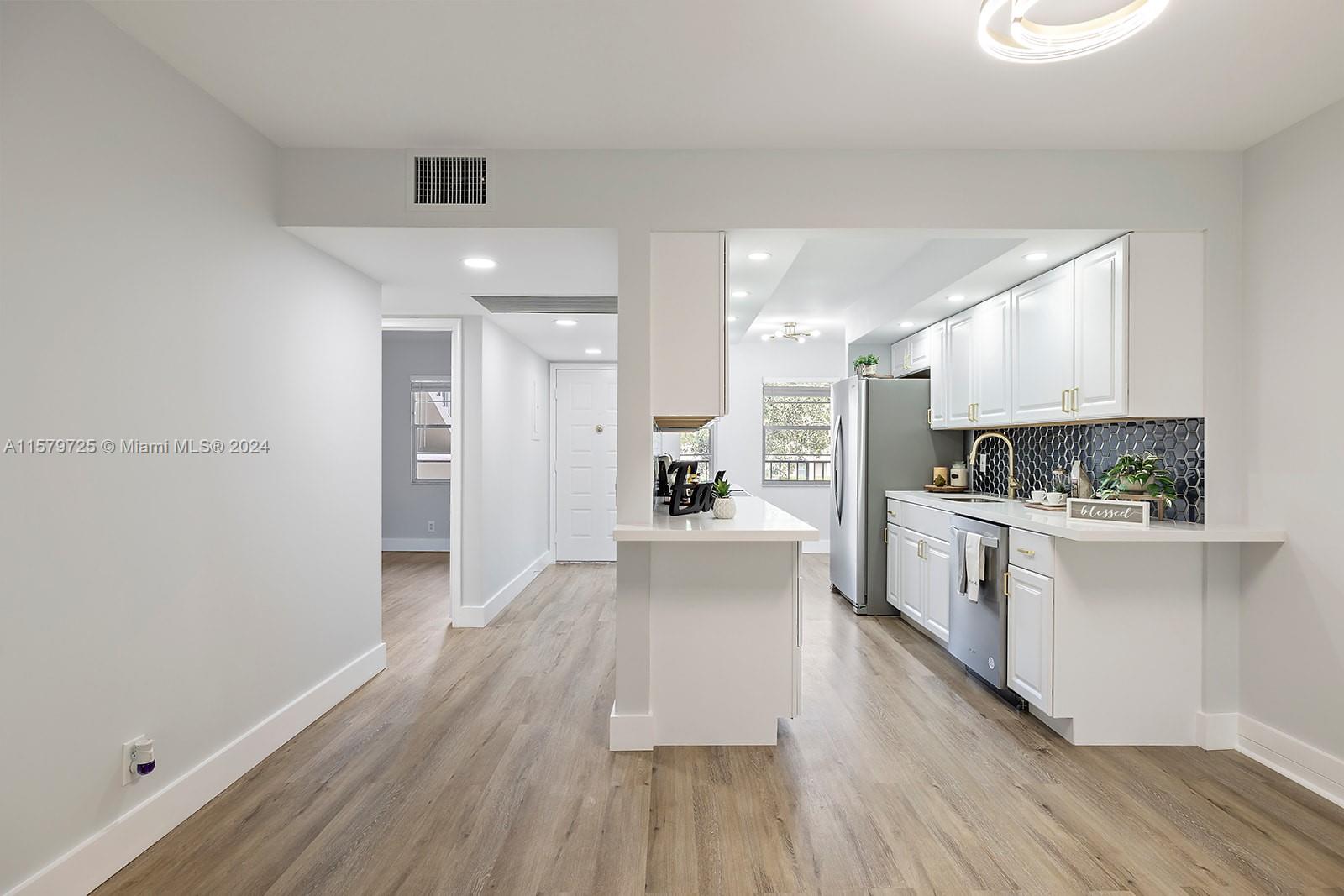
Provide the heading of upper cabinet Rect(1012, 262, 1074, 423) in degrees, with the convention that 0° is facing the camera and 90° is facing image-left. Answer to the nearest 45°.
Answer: approximately 45°

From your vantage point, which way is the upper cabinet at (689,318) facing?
to the viewer's right

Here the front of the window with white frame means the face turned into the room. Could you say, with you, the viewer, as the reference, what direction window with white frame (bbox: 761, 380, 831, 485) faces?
facing the viewer

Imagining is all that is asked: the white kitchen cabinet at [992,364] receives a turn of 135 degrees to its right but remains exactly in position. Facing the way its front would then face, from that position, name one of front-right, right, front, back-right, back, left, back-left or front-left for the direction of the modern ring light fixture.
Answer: back

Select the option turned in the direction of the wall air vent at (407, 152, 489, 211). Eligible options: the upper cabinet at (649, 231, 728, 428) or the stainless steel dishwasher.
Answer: the stainless steel dishwasher

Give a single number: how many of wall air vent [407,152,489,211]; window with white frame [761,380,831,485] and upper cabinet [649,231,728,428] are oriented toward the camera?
2

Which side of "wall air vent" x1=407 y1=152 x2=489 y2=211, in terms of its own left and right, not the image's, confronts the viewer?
front

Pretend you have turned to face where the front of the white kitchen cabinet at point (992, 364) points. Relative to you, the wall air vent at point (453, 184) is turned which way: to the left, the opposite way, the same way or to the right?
to the left

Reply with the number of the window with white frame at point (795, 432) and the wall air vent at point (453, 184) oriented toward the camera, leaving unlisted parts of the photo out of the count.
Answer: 2

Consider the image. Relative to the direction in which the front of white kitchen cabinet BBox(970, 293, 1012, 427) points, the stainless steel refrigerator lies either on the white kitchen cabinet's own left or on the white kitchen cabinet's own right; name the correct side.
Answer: on the white kitchen cabinet's own right

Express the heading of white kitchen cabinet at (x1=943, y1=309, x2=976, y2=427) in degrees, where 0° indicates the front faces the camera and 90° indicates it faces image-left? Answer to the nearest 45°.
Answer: approximately 45°

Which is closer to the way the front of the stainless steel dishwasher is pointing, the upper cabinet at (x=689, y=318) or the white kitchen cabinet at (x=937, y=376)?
the upper cabinet

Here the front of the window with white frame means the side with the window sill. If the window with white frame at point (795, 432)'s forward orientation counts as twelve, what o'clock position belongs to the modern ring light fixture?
The modern ring light fixture is roughly at 12 o'clock from the window with white frame.

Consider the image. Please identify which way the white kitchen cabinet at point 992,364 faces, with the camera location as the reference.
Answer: facing the viewer and to the left of the viewer

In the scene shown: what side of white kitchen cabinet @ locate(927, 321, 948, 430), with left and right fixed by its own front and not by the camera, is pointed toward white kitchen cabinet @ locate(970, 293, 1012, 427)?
left

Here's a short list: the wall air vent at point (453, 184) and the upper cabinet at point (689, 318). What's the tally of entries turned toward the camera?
1

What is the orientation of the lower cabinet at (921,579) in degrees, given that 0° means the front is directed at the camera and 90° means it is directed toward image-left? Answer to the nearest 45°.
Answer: approximately 45°
